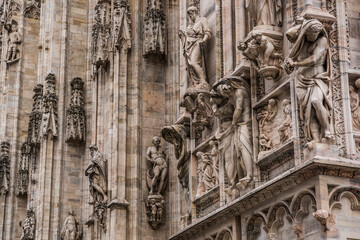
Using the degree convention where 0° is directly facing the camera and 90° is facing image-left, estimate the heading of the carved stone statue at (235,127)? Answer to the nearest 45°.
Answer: approximately 45°

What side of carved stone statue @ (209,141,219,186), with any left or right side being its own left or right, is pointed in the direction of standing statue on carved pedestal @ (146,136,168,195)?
right

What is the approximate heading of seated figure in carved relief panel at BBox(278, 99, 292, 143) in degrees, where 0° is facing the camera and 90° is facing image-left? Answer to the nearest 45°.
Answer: approximately 45°

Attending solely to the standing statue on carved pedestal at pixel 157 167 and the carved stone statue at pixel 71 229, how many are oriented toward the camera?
2

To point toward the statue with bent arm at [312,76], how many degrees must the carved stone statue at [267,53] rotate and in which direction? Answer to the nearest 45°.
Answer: approximately 90° to its left

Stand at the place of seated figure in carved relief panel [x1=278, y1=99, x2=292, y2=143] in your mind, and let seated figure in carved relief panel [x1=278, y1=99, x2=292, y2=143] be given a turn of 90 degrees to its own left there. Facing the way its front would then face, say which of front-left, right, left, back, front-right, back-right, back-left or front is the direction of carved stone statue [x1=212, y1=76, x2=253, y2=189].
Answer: back

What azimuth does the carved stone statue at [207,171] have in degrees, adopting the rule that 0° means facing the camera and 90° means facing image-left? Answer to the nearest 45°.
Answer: approximately 45°

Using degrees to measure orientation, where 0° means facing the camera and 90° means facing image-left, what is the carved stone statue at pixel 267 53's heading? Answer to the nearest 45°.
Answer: approximately 45°
